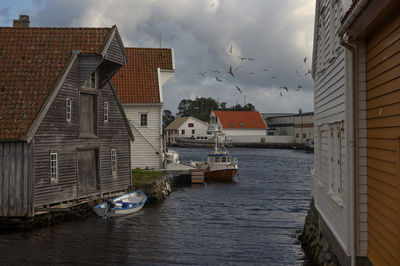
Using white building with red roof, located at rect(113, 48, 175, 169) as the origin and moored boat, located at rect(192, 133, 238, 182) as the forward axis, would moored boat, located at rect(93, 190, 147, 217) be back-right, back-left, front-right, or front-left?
back-right

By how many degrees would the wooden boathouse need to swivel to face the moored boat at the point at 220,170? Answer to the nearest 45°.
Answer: approximately 90° to its left

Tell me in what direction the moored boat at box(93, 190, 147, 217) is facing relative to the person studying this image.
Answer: facing away from the viewer and to the right of the viewer

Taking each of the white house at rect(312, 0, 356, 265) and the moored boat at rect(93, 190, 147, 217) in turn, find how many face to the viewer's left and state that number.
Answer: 1

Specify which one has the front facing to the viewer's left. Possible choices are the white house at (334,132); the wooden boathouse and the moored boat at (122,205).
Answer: the white house

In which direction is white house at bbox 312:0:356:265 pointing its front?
to the viewer's left

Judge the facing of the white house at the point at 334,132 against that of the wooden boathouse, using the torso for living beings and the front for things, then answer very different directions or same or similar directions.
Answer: very different directions

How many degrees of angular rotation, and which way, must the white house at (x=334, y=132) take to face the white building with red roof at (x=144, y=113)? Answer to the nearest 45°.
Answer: approximately 45° to its right

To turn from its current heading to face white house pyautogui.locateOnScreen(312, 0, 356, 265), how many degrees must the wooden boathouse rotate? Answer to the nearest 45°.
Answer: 0° — it already faces it
